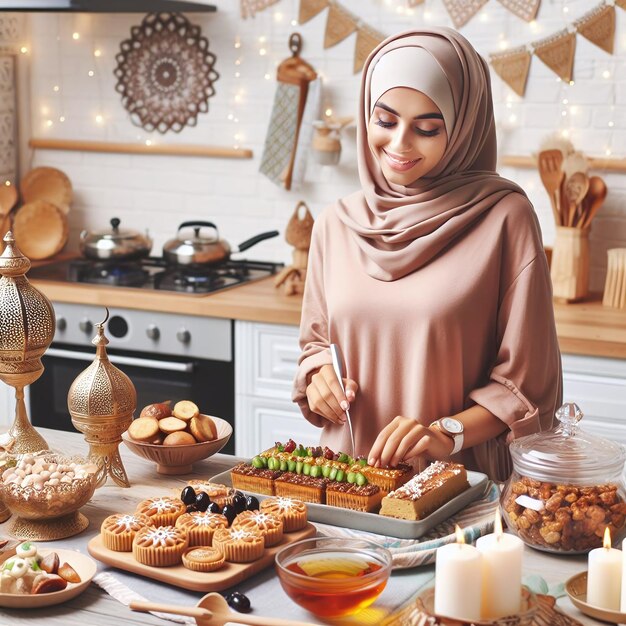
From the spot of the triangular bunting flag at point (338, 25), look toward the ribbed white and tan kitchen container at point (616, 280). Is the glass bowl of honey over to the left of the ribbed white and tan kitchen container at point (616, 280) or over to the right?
right

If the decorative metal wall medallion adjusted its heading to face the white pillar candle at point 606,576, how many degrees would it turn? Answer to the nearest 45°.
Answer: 0° — it already faces it

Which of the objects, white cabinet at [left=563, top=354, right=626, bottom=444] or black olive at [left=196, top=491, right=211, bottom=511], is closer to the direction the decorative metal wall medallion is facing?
the black olive

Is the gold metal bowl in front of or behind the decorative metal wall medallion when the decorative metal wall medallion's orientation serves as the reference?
in front

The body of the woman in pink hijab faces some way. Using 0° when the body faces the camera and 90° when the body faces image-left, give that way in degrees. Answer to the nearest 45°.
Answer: approximately 45°

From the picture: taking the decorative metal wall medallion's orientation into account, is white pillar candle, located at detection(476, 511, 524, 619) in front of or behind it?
in front

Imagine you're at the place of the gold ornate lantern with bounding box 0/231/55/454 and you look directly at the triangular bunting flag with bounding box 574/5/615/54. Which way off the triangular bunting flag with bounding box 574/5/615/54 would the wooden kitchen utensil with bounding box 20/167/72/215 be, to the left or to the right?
left

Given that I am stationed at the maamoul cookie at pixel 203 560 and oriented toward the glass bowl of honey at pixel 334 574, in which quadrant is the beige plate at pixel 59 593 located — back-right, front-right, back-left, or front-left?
back-right

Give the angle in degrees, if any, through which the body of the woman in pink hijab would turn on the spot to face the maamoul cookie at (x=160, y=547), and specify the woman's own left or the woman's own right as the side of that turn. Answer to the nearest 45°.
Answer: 0° — they already face it
